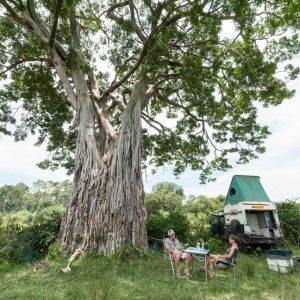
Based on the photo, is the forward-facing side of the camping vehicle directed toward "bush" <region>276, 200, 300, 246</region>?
no

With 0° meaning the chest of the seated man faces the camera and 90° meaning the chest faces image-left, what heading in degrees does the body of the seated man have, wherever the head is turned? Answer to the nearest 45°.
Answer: approximately 315°

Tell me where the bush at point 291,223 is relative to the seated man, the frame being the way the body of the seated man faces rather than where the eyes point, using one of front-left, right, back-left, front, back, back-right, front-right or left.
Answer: left

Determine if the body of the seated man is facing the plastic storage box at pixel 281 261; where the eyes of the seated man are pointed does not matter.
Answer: no

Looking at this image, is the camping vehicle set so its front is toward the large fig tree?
no
